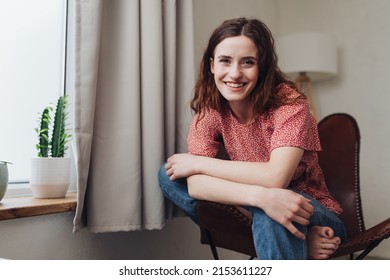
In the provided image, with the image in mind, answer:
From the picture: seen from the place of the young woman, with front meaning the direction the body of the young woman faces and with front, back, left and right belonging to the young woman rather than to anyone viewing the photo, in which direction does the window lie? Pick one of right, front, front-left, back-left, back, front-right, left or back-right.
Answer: front-right

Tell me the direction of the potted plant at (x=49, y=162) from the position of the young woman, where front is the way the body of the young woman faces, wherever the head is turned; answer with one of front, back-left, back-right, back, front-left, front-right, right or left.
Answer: front-right

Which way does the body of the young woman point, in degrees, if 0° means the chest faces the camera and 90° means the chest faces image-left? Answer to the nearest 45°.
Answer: approximately 45°

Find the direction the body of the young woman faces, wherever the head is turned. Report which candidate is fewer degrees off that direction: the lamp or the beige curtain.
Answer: the beige curtain

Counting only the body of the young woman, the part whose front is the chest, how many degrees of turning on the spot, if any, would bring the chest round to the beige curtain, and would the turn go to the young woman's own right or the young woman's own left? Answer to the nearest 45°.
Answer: approximately 45° to the young woman's own right

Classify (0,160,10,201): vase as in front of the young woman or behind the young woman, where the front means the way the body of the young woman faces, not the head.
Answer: in front

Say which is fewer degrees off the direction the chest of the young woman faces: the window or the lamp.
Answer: the window
